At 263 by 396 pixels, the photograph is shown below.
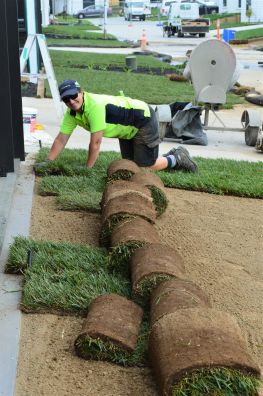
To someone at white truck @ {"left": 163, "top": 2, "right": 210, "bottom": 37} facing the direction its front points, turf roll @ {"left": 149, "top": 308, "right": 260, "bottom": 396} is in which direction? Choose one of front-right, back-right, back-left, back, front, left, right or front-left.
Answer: back-left

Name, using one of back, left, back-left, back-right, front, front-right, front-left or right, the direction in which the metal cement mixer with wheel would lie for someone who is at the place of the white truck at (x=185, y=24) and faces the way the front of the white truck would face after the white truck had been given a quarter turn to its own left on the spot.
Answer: front-left

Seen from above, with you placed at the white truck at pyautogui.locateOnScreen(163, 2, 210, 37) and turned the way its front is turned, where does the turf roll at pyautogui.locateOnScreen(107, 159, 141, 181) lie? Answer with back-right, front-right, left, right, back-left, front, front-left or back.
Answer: back-left

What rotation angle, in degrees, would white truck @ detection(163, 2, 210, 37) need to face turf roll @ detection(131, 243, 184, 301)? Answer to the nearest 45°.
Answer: approximately 135° to its left

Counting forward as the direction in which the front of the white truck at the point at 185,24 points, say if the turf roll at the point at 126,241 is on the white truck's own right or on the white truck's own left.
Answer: on the white truck's own left

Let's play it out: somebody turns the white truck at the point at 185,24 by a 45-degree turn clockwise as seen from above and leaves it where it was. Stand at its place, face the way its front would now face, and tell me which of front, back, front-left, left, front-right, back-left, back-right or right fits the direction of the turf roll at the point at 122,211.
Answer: back

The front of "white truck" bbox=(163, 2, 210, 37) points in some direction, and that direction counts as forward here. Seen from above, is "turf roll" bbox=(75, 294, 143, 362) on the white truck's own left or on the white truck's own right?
on the white truck's own left

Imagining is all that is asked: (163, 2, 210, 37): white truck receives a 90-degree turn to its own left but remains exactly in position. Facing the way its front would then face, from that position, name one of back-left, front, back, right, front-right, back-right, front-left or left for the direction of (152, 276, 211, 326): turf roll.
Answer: front-left

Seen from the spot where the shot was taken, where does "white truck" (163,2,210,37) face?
facing away from the viewer and to the left of the viewer
